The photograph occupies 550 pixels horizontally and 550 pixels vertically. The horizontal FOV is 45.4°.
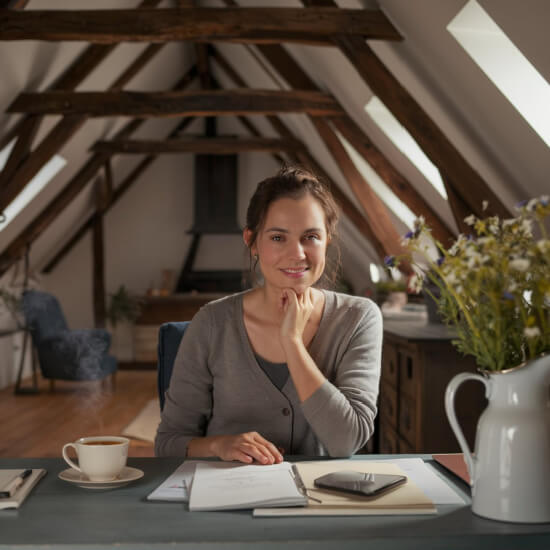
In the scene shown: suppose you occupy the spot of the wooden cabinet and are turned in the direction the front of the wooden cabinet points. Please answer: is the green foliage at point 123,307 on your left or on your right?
on your right

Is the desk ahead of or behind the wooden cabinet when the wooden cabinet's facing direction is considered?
ahead

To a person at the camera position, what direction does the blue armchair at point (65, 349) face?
facing to the right of the viewer

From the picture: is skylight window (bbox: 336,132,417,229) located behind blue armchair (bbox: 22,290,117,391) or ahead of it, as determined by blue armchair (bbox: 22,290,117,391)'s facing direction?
ahead

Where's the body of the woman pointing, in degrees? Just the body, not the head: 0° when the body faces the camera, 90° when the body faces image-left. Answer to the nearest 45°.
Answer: approximately 0°

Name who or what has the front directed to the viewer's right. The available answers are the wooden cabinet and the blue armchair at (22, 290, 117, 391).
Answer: the blue armchair
